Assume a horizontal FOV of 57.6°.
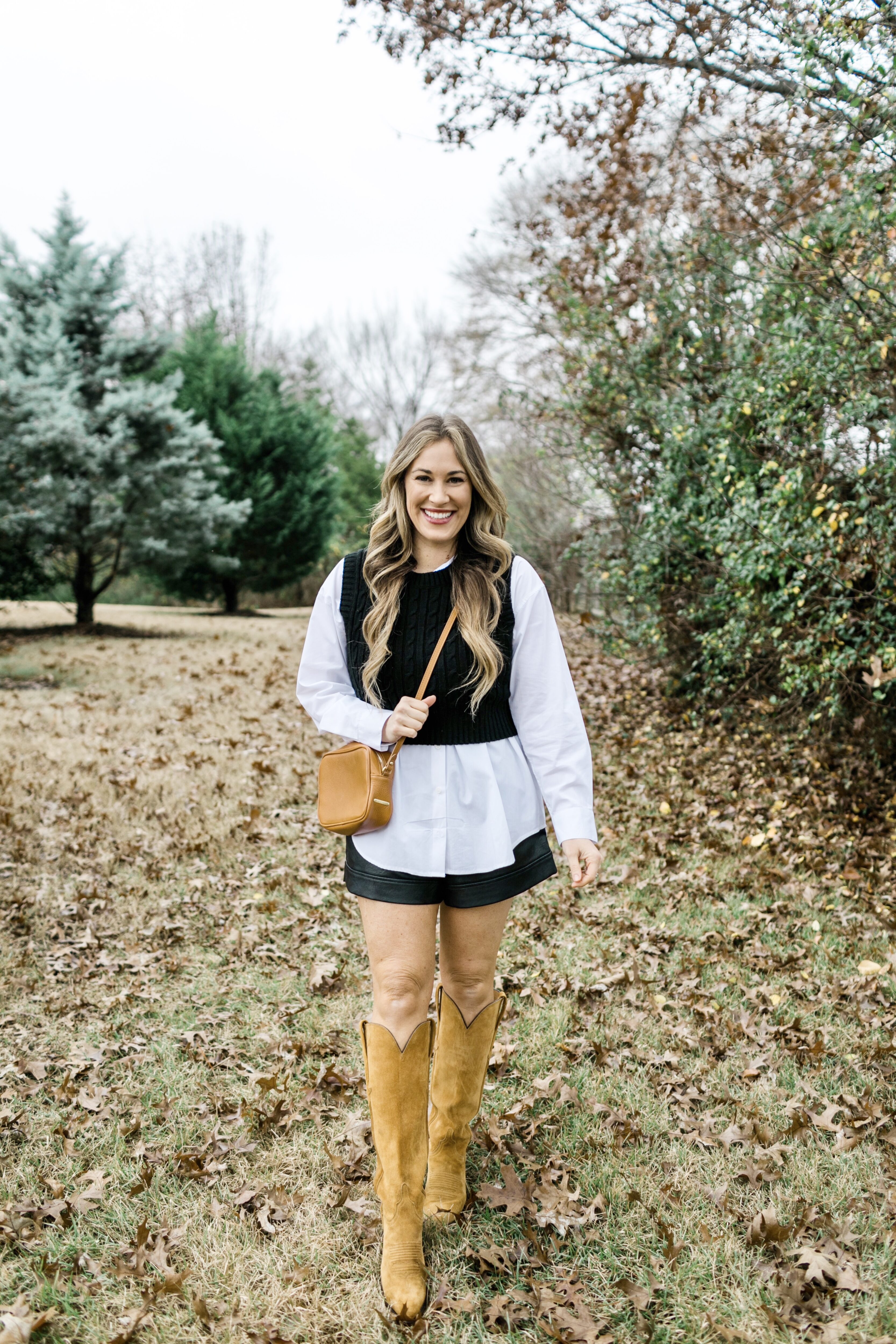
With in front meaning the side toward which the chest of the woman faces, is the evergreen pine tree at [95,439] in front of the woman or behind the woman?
behind

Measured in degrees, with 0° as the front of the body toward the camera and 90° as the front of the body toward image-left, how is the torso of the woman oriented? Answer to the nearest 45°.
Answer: approximately 0°

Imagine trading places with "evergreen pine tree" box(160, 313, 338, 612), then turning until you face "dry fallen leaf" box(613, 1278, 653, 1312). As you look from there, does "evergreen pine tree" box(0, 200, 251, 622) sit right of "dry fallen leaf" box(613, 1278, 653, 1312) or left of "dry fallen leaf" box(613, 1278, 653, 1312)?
right
